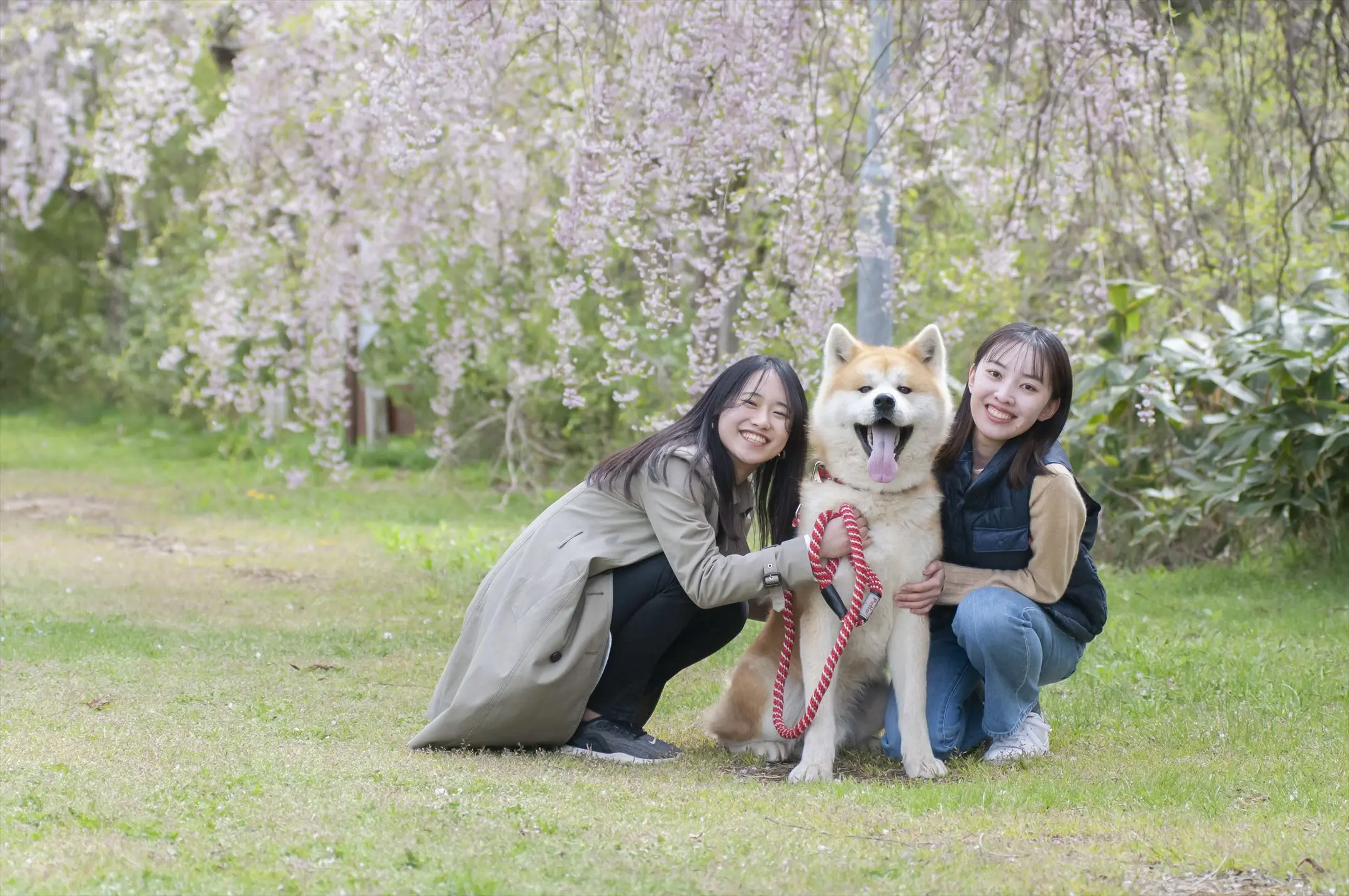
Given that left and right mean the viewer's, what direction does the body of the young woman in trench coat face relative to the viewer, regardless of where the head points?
facing to the right of the viewer

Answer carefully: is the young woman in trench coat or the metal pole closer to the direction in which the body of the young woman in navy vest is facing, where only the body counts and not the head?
the young woman in trench coat

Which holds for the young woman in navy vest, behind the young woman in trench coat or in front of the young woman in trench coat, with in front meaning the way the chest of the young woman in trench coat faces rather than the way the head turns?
in front

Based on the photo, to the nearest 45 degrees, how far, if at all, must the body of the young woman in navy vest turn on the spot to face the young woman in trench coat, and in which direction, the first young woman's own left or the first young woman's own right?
approximately 45° to the first young woman's own right

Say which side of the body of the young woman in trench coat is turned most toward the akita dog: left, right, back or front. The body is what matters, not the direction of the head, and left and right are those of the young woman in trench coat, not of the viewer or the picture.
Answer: front

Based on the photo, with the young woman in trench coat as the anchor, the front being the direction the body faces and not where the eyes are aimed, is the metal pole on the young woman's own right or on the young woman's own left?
on the young woman's own left

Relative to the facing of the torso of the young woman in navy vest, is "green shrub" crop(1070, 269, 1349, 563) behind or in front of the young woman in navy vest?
behind

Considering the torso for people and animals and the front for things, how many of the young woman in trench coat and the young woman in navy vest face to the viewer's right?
1

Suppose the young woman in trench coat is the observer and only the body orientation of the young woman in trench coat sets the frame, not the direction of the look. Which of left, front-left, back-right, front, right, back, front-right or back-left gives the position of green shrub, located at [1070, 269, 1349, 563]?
front-left
